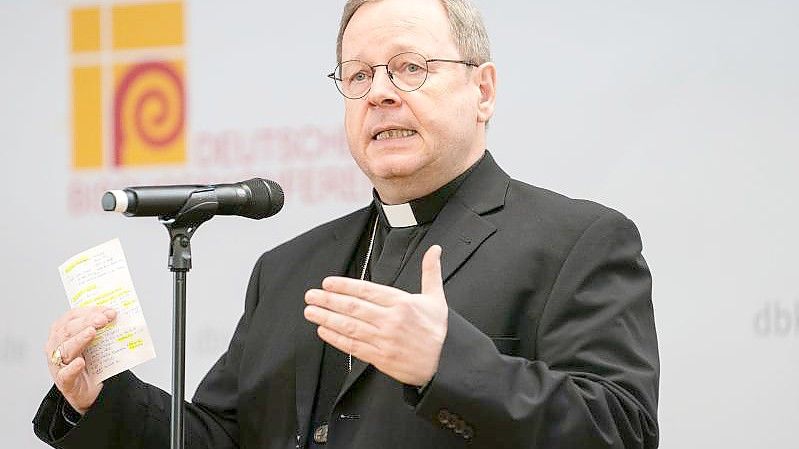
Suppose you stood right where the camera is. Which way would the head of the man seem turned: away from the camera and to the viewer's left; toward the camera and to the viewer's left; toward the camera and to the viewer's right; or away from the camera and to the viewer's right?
toward the camera and to the viewer's left

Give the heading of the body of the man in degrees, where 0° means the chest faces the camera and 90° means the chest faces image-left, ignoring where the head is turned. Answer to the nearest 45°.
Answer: approximately 45°
